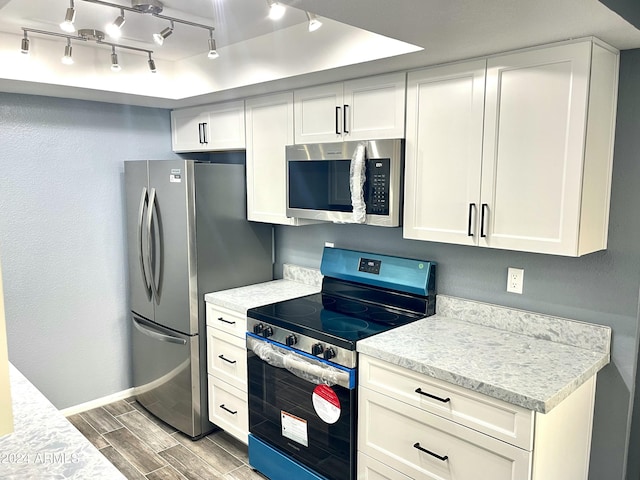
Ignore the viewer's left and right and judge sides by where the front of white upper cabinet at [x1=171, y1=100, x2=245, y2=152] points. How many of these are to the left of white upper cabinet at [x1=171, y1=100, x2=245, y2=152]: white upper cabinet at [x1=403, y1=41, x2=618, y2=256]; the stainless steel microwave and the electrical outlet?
3

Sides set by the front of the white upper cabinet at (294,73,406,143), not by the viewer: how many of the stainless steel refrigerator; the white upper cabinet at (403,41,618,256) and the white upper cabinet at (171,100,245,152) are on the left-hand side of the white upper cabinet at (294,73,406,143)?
1

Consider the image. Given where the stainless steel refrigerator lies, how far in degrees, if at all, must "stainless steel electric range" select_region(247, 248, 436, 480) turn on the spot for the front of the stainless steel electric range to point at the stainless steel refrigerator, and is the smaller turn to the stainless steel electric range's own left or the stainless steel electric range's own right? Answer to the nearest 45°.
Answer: approximately 90° to the stainless steel electric range's own right

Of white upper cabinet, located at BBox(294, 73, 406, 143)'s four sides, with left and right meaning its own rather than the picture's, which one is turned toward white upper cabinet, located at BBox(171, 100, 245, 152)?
right

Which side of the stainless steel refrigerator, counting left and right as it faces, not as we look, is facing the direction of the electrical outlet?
left
